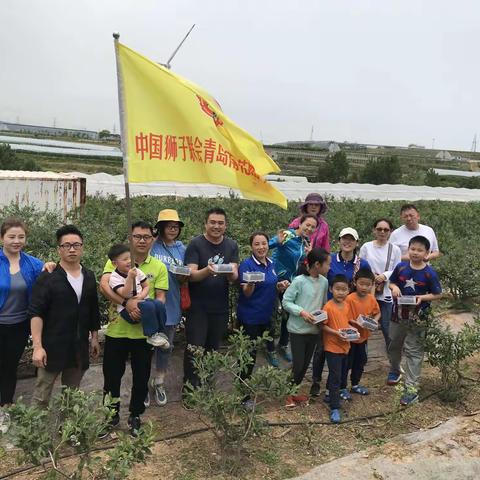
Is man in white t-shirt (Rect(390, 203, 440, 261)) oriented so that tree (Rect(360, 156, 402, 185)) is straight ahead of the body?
no

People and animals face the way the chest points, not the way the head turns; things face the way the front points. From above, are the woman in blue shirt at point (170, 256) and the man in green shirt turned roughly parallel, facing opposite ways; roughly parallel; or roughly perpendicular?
roughly parallel

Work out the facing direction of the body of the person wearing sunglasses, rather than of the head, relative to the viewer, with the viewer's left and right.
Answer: facing the viewer

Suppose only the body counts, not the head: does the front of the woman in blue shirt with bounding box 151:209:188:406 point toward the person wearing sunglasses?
no

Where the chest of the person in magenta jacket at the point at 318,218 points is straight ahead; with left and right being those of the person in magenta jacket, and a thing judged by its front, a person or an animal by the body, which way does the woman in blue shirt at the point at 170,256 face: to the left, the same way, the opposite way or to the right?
the same way

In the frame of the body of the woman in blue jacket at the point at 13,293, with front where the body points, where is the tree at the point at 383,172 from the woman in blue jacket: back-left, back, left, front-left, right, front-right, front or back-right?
back-left

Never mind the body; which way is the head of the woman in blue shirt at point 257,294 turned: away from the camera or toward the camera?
toward the camera

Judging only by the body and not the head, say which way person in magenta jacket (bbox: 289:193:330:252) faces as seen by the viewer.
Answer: toward the camera

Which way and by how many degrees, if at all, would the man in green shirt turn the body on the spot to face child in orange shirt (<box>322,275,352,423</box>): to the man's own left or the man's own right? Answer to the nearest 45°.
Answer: approximately 90° to the man's own left

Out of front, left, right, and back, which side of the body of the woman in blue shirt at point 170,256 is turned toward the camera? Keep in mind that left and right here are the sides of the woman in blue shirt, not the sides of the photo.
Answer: front

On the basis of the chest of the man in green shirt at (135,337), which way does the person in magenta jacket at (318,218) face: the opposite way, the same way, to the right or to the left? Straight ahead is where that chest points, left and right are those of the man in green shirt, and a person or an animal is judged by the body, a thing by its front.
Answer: the same way

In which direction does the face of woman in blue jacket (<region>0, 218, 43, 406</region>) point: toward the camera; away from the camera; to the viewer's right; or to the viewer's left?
toward the camera

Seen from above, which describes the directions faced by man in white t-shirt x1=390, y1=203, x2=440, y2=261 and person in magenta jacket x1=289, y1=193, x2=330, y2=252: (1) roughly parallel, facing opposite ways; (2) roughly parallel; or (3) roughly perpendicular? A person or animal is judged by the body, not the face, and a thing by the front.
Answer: roughly parallel

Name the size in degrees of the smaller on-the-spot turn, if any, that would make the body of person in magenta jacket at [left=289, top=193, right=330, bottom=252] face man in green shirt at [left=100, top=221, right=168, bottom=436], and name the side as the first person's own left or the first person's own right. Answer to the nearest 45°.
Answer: approximately 45° to the first person's own right

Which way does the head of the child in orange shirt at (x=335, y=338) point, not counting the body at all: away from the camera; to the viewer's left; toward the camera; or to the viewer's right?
toward the camera

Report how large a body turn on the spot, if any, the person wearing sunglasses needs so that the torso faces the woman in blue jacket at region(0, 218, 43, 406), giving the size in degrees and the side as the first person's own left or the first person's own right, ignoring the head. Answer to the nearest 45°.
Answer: approximately 45° to the first person's own right
